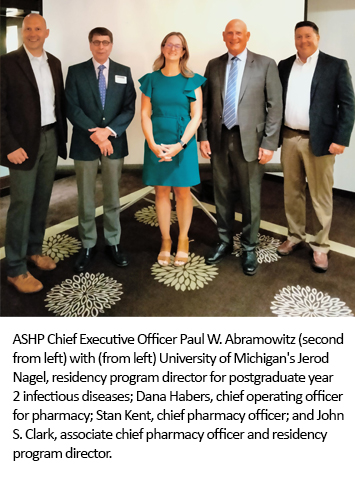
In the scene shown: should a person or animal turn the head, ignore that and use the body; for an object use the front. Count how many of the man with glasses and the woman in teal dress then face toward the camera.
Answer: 2

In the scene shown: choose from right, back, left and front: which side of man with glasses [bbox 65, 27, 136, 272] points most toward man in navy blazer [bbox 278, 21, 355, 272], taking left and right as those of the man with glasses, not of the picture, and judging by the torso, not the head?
left

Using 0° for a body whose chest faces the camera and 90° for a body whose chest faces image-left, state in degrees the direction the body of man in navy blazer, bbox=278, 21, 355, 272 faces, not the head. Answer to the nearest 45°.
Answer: approximately 45°

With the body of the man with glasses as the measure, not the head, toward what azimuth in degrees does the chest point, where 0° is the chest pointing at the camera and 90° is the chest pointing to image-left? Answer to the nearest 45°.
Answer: approximately 0°

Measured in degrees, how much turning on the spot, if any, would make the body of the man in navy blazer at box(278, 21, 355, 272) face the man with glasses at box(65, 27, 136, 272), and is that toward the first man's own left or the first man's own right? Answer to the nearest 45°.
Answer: approximately 45° to the first man's own right
